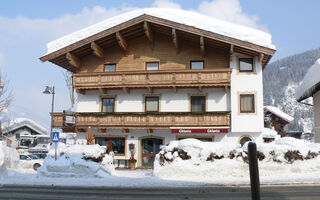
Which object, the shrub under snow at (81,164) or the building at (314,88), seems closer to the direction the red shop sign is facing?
the shrub under snow

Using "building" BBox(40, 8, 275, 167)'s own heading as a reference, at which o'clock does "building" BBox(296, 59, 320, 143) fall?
"building" BBox(296, 59, 320, 143) is roughly at 9 o'clock from "building" BBox(40, 8, 275, 167).

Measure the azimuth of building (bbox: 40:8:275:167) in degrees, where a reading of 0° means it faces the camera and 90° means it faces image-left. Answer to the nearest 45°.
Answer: approximately 0°

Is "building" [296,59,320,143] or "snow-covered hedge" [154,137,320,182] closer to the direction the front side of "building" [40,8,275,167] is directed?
the snow-covered hedge

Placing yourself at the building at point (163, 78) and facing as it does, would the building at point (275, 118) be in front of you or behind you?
behind

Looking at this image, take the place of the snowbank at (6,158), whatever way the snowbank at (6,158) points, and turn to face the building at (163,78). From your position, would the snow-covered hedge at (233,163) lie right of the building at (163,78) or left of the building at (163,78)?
right

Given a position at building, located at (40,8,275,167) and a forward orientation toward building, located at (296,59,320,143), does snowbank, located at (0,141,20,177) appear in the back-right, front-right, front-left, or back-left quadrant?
back-right

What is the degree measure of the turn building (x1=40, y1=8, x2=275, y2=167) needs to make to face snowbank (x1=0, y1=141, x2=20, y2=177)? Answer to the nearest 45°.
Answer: approximately 45° to its right

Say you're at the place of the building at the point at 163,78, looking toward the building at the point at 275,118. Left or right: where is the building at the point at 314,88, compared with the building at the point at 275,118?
right
